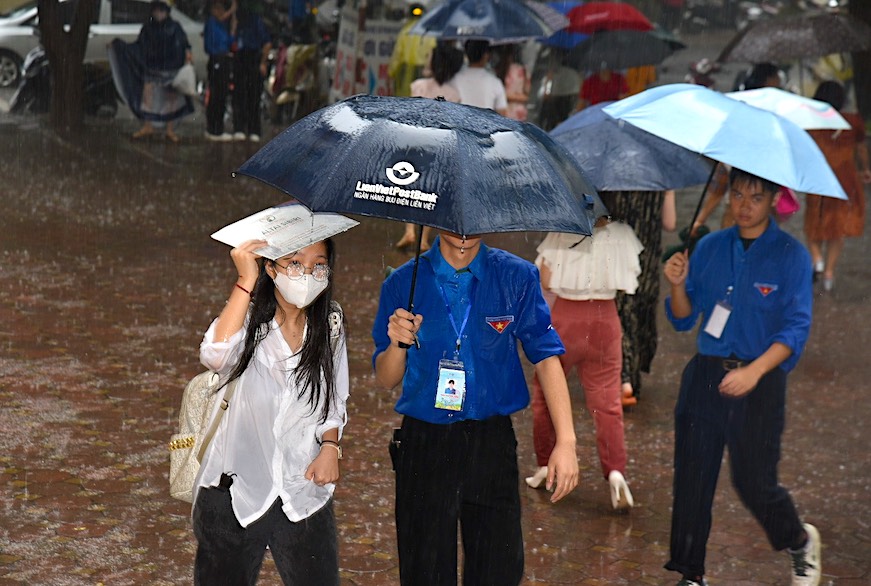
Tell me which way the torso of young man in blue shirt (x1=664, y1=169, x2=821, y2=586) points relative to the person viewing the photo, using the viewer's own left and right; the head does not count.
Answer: facing the viewer and to the left of the viewer

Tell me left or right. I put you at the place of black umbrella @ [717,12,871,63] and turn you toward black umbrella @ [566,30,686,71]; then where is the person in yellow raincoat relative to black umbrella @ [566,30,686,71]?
right

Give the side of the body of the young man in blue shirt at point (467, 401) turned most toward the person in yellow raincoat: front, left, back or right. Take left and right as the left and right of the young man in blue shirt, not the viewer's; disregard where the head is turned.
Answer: back

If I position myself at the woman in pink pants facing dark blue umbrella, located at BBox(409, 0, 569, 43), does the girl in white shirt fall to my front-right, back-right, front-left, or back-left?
back-left

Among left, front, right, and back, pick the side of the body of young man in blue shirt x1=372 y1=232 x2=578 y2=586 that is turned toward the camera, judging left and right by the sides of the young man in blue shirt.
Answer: front

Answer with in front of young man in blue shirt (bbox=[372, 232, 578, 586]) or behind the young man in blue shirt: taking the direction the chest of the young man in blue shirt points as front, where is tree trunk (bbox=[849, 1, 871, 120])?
behind

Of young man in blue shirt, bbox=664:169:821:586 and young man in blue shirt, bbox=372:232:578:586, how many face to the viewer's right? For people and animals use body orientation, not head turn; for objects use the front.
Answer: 0

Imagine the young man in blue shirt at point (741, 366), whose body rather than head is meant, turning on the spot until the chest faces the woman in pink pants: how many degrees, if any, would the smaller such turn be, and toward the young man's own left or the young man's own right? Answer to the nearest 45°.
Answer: approximately 90° to the young man's own right

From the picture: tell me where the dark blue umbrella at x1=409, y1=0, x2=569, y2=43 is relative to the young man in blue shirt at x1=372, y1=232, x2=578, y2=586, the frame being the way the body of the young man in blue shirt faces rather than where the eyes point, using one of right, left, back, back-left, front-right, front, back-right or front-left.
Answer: back

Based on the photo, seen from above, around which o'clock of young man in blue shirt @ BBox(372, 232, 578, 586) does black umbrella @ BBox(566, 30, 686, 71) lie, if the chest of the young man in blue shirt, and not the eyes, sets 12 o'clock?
The black umbrella is roughly at 6 o'clock from the young man in blue shirt.

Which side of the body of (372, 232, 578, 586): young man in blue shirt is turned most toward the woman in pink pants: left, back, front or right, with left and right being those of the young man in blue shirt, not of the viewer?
back
